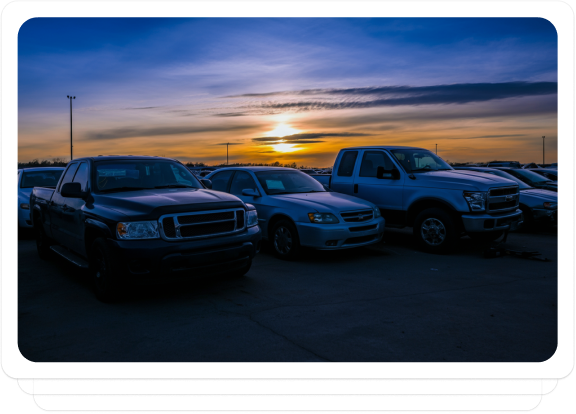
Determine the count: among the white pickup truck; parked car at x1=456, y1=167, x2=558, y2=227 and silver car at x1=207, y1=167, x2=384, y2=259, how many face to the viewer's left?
0

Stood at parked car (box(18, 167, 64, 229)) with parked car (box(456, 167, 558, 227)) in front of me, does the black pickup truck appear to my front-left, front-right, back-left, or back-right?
front-right

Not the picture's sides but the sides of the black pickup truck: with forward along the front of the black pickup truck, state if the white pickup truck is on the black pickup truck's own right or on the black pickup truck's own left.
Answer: on the black pickup truck's own left

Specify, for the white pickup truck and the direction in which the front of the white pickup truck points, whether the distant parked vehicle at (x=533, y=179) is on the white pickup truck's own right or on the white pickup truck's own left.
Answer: on the white pickup truck's own left

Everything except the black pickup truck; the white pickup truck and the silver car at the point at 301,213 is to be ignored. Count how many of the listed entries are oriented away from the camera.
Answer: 0

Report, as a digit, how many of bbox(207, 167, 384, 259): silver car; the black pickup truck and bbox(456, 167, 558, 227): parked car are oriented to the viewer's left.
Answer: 0

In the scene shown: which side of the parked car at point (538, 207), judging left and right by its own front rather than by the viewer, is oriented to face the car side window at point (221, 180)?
right

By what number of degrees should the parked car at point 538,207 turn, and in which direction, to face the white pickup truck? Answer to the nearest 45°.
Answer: approximately 90° to its right

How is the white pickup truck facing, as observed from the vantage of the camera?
facing the viewer and to the right of the viewer
